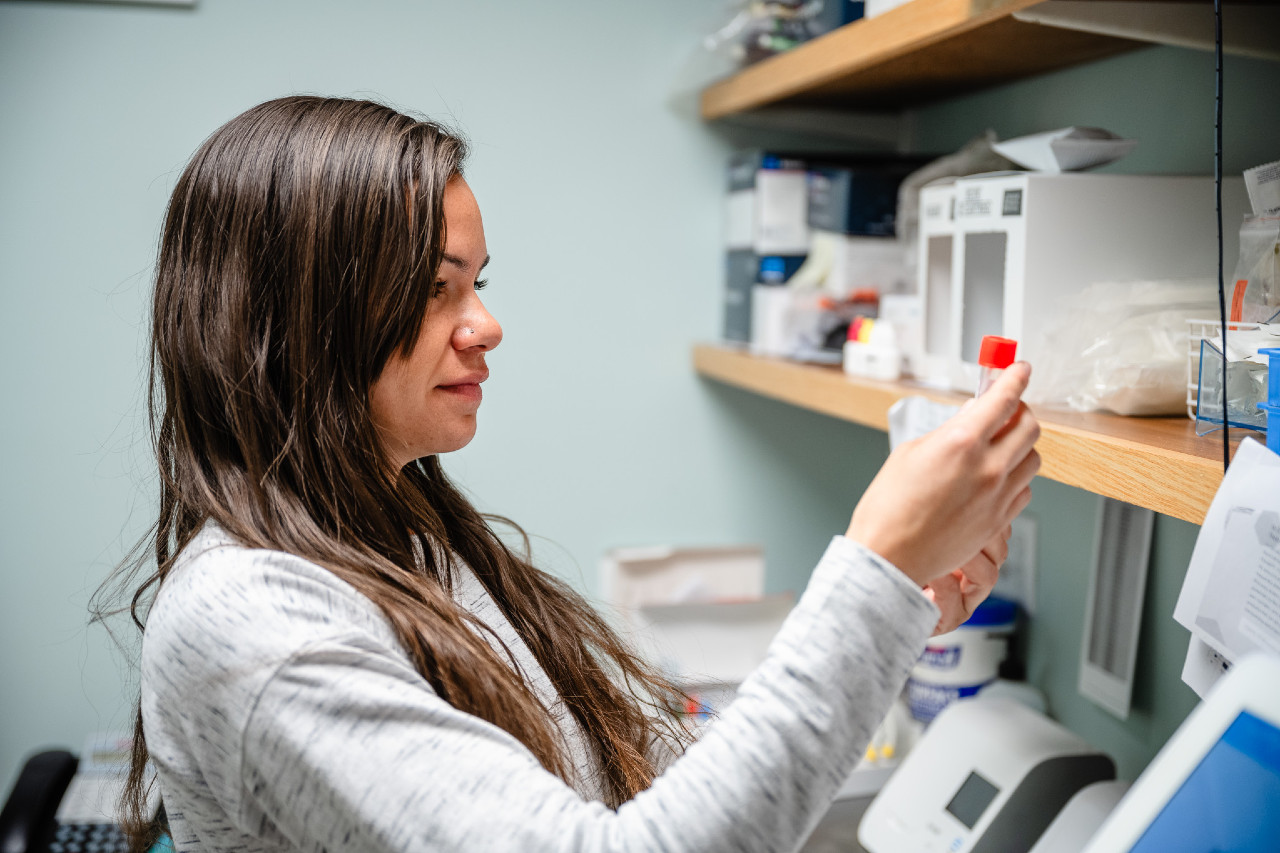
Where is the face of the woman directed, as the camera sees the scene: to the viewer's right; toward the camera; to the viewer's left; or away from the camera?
to the viewer's right

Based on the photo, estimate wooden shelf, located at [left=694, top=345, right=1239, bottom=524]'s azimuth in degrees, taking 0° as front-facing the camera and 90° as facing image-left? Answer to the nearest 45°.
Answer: approximately 45°

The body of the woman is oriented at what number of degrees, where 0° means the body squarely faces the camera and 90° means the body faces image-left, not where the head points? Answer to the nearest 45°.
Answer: approximately 270°

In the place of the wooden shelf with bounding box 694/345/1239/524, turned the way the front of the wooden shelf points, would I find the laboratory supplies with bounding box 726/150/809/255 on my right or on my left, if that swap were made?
on my right

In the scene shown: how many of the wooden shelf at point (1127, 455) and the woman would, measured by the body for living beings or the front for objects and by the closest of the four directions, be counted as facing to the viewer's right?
1

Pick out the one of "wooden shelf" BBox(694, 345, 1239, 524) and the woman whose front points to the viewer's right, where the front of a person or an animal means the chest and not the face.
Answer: the woman

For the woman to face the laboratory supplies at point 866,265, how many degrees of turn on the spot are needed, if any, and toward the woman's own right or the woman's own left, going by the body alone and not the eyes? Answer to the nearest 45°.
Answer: approximately 45° to the woman's own left
